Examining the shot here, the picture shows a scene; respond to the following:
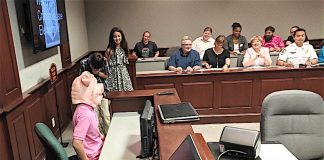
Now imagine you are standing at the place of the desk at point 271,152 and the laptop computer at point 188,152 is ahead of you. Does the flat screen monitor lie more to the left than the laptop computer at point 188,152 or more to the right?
right

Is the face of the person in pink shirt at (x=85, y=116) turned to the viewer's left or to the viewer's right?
to the viewer's right

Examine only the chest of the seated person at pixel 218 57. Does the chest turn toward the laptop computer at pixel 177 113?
yes

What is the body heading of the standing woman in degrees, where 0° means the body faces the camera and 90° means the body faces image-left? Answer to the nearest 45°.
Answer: approximately 0°
